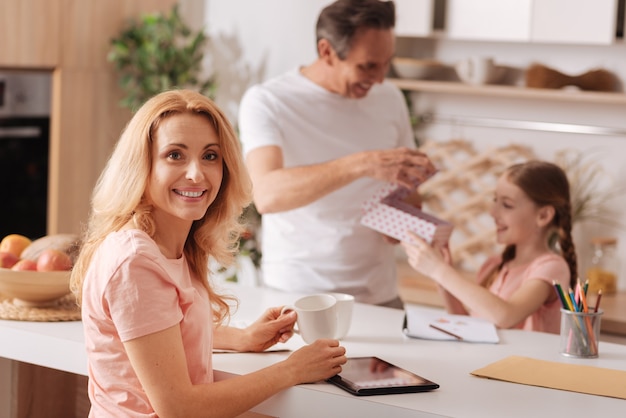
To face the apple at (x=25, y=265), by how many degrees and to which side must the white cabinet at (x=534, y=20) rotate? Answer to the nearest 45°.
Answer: approximately 45° to its right

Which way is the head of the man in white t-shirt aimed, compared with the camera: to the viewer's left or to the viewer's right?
to the viewer's right

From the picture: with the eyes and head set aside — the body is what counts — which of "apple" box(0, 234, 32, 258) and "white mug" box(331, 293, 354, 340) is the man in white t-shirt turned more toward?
the white mug

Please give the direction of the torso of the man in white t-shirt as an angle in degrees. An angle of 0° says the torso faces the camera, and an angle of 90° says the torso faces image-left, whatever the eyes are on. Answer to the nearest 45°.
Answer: approximately 315°

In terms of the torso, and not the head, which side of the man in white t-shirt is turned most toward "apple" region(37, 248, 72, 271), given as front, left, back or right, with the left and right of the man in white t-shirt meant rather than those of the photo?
right

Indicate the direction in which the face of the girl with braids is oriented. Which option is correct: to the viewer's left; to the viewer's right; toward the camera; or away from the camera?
to the viewer's left

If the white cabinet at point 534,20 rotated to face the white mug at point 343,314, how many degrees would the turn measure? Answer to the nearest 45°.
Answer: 0° — it already faces it

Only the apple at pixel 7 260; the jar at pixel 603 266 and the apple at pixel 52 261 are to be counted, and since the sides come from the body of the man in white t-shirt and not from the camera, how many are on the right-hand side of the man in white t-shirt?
2
